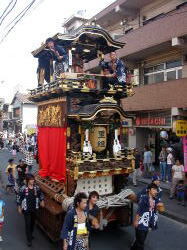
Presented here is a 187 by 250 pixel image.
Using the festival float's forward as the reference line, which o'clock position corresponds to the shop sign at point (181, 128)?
The shop sign is roughly at 9 o'clock from the festival float.

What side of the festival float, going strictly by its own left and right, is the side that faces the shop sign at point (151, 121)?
left

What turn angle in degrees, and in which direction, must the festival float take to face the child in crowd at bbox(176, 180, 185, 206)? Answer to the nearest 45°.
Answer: approximately 90° to its left

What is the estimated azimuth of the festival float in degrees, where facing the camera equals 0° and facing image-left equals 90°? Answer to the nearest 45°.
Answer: approximately 315°

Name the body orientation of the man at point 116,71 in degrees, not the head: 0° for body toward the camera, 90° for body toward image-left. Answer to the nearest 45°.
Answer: approximately 45°

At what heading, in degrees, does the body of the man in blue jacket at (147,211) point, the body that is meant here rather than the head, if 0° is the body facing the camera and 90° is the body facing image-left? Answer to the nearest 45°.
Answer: approximately 315°

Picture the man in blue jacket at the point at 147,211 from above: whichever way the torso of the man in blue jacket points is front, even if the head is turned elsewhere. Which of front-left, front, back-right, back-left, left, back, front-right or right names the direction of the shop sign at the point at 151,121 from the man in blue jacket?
back-left

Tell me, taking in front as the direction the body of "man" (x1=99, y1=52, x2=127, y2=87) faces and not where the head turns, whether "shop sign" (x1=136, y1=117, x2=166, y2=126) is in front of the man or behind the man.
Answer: behind
